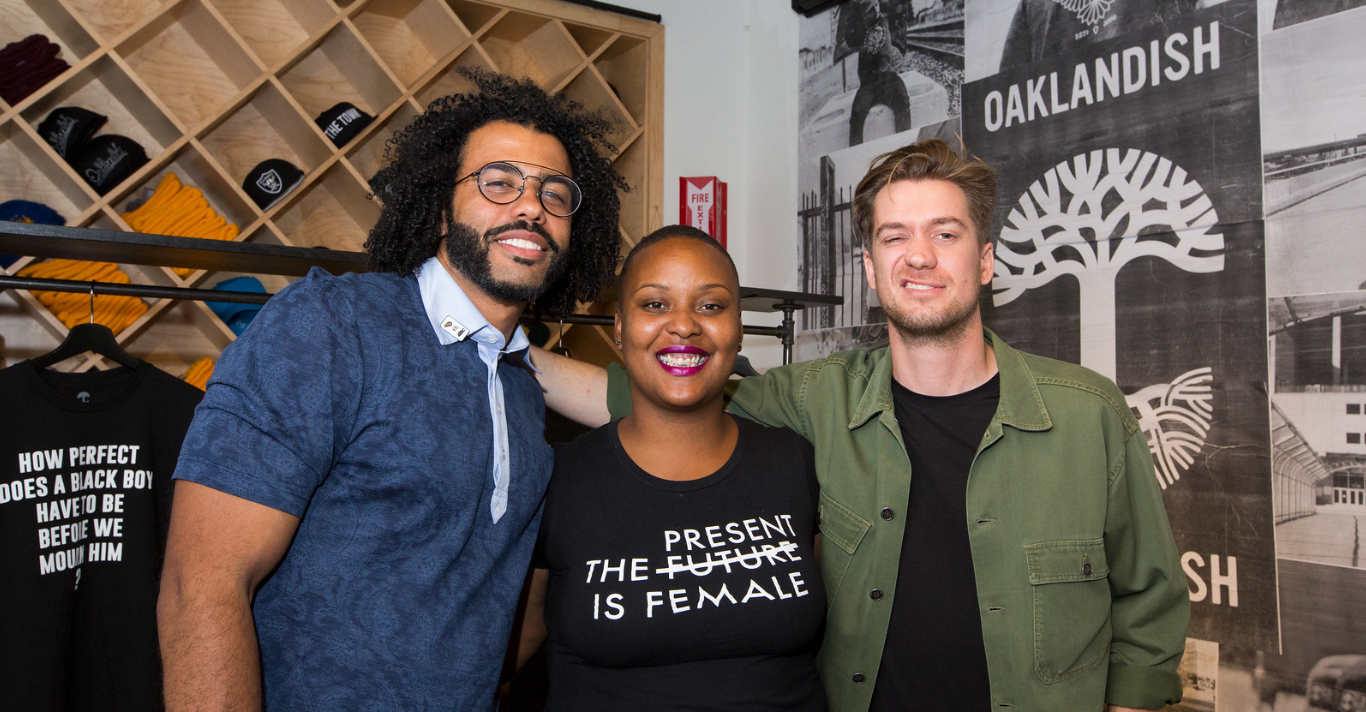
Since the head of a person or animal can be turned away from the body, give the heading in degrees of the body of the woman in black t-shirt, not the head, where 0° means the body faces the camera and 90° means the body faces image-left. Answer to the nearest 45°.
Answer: approximately 0°

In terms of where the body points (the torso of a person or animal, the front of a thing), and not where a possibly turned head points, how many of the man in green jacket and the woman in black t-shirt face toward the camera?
2

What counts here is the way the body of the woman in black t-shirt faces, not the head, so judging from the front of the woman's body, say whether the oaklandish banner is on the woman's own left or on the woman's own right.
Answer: on the woman's own left

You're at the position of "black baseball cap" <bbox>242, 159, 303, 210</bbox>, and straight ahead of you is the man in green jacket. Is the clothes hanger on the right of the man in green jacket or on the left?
right

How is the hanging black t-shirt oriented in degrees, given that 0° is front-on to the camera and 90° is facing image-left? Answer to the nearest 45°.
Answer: approximately 0°
